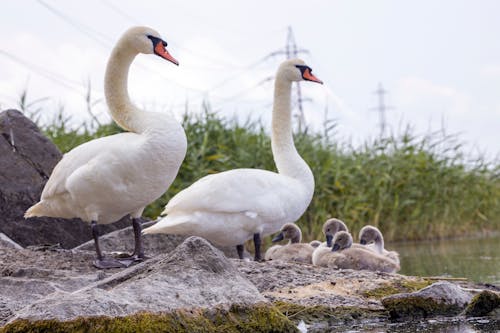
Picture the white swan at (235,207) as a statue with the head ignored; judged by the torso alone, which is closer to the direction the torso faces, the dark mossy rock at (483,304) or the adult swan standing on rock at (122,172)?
the dark mossy rock

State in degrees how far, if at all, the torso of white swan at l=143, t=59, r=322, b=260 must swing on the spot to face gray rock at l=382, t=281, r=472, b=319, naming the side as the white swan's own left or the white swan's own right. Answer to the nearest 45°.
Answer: approximately 45° to the white swan's own right

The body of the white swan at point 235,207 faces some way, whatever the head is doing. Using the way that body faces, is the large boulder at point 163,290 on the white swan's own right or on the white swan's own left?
on the white swan's own right

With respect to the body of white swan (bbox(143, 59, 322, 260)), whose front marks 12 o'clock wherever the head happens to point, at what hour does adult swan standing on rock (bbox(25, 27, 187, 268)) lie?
The adult swan standing on rock is roughly at 5 o'clock from the white swan.

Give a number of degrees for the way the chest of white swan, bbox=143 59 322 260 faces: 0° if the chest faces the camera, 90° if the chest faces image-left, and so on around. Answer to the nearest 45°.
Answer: approximately 270°

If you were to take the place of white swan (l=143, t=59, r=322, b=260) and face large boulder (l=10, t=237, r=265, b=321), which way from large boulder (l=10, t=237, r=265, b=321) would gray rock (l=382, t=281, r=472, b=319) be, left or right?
left

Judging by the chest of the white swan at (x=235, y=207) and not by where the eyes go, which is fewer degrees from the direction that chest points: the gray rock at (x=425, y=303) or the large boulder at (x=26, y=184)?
the gray rock

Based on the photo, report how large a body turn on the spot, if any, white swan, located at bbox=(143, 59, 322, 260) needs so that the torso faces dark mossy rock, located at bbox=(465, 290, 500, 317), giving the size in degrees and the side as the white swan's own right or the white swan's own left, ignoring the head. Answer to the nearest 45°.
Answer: approximately 45° to the white swan's own right
